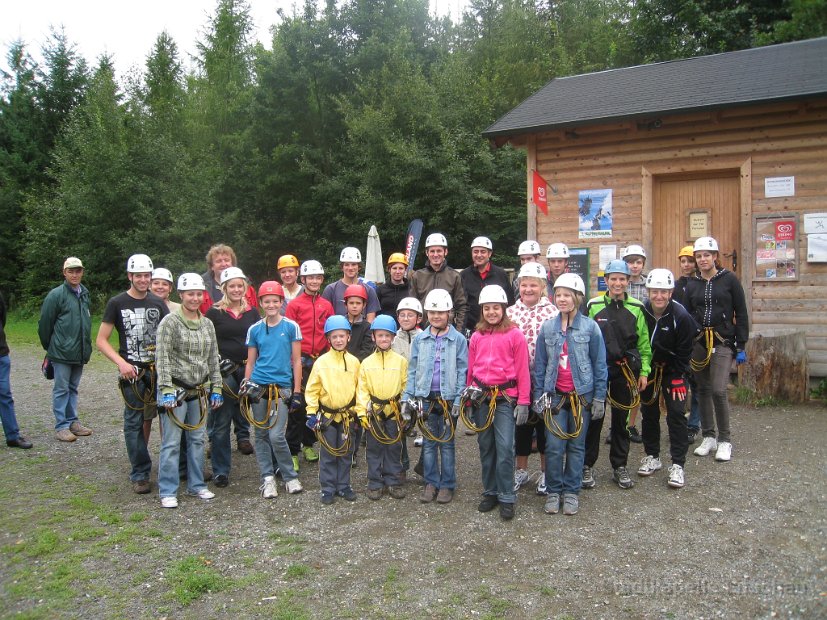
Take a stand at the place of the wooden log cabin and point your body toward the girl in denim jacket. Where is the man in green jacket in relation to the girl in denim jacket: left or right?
right

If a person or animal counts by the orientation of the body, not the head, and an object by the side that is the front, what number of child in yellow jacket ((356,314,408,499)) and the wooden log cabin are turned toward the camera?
2

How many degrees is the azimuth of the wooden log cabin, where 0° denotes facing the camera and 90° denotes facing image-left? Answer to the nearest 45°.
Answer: approximately 0°

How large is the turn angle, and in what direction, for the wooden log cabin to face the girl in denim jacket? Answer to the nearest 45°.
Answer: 0° — it already faces them

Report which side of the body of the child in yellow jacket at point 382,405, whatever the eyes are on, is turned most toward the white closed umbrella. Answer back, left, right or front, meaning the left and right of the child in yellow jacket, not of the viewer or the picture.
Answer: back

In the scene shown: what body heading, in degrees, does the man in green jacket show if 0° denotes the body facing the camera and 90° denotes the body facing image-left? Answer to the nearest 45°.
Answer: approximately 315°

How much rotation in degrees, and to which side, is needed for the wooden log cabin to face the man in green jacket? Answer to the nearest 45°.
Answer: approximately 45° to its right
